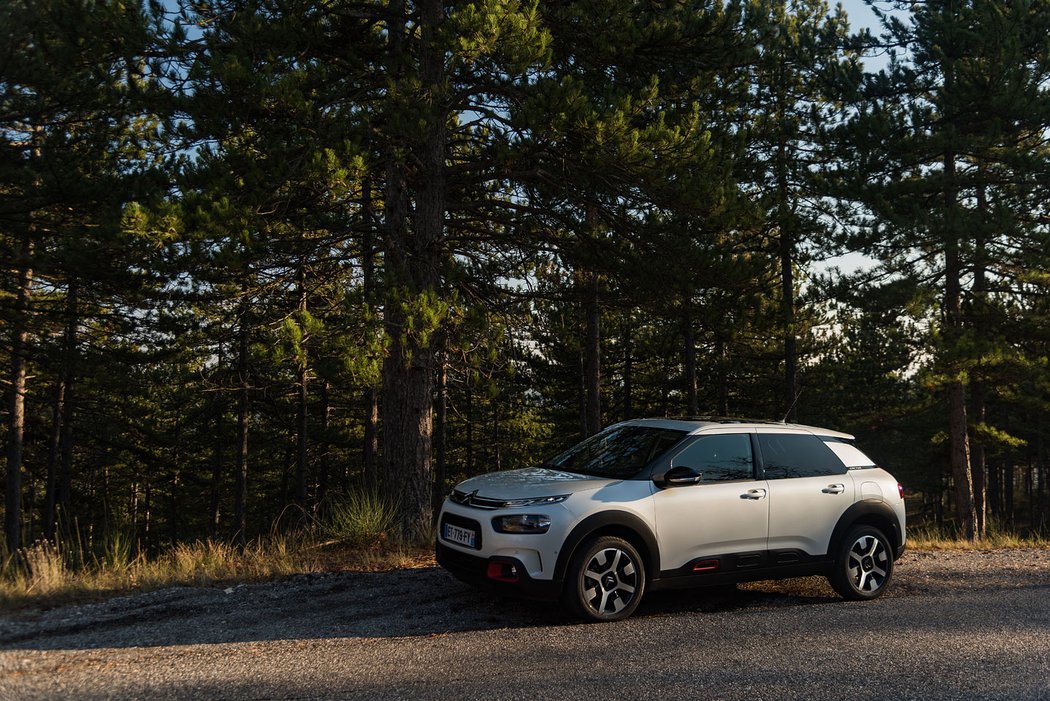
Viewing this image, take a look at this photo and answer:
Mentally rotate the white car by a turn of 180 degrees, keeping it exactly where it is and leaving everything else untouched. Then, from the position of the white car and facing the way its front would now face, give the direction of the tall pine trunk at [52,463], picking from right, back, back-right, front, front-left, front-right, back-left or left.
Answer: left

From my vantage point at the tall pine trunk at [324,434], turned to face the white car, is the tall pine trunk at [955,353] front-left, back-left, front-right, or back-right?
front-left

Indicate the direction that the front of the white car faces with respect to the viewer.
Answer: facing the viewer and to the left of the viewer

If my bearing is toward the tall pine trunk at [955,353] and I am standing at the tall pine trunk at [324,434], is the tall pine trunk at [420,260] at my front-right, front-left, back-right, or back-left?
front-right

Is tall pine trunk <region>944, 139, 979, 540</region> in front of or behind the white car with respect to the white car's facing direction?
behind

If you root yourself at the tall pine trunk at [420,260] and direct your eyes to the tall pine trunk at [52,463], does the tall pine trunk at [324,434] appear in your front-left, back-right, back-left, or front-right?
front-right

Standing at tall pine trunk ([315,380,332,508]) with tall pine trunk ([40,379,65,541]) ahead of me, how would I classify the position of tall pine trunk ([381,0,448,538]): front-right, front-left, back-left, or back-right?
front-left

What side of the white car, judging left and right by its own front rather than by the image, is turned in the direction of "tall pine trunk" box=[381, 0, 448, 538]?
right

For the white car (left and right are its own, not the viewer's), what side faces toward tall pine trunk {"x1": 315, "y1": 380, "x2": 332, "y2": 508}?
right

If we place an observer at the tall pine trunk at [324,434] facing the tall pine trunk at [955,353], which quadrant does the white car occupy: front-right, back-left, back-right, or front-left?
front-right
